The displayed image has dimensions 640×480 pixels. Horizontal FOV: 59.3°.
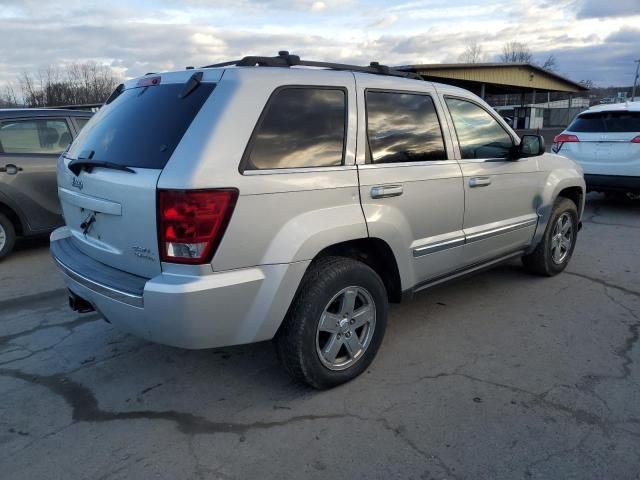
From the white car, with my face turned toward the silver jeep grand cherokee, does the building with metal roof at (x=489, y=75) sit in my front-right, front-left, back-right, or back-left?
back-right

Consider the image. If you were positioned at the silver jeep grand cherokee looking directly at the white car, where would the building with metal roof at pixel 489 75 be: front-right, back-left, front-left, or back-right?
front-left

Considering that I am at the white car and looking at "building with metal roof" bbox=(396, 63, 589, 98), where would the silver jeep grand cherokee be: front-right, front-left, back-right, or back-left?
back-left

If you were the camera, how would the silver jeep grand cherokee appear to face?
facing away from the viewer and to the right of the viewer

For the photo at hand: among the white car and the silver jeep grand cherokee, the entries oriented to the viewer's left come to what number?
0

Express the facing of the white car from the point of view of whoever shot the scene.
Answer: facing away from the viewer

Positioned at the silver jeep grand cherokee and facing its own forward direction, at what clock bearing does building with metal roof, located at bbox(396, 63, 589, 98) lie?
The building with metal roof is roughly at 11 o'clock from the silver jeep grand cherokee.

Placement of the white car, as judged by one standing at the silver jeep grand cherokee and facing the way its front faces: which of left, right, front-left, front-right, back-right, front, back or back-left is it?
front

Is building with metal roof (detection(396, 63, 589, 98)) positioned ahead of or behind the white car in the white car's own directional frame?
ahead
